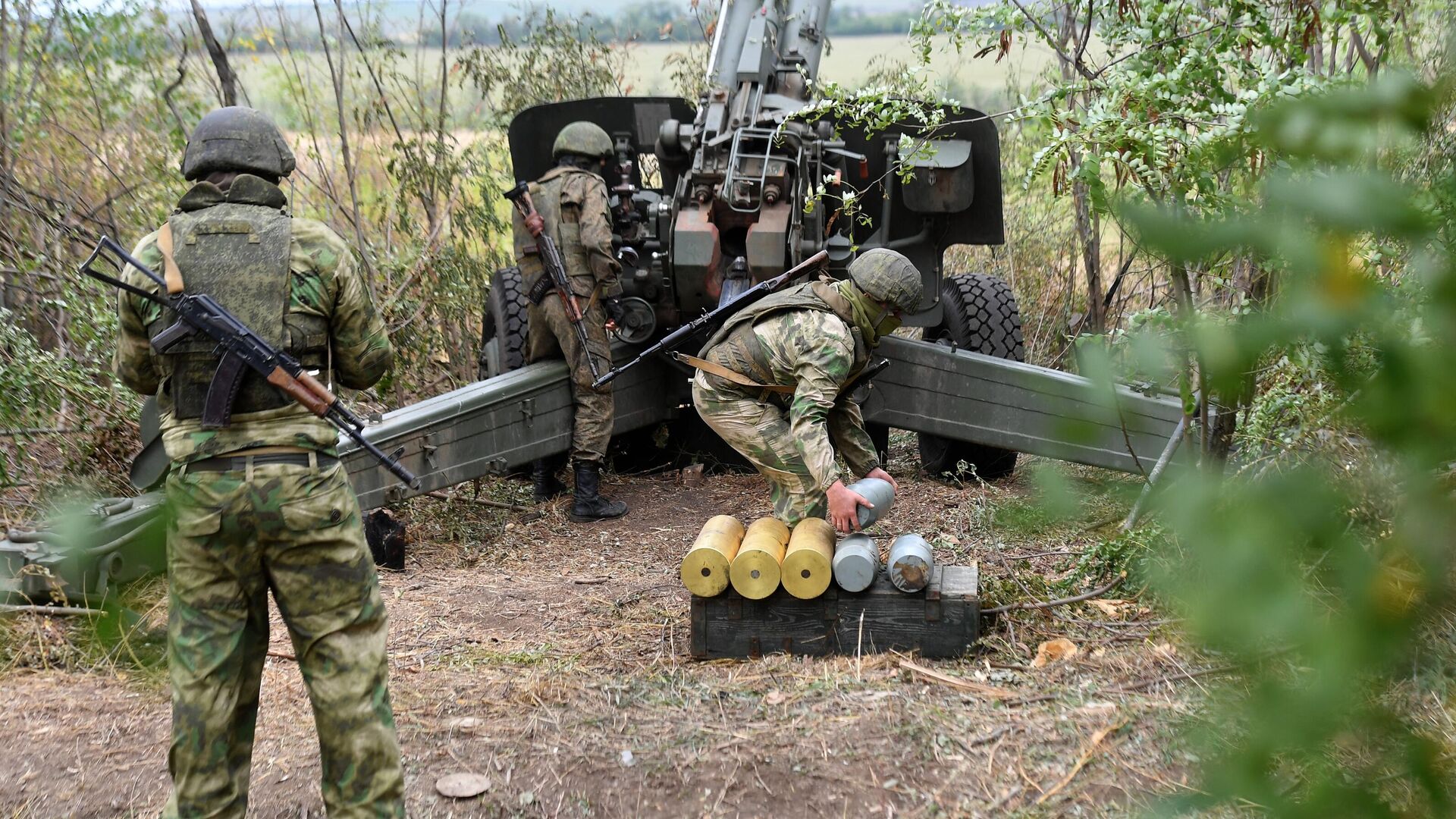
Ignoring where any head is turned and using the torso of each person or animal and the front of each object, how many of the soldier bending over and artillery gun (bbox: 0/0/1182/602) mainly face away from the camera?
1

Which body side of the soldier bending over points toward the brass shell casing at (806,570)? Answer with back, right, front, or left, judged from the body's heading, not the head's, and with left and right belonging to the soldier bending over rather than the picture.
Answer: right

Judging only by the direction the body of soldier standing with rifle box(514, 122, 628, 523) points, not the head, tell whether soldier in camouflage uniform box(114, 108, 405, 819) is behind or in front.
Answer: behind

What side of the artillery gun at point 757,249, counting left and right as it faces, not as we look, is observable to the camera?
back

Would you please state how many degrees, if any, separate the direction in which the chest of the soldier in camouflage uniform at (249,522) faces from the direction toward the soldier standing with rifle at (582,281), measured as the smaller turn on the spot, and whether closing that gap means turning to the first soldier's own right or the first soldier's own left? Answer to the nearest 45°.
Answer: approximately 45° to the first soldier's own right

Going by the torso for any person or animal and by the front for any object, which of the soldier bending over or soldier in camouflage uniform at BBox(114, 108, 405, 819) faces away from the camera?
the soldier in camouflage uniform

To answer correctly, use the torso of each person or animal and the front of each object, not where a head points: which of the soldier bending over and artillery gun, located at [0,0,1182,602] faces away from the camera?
the artillery gun

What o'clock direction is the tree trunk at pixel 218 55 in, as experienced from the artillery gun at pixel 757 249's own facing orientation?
The tree trunk is roughly at 10 o'clock from the artillery gun.

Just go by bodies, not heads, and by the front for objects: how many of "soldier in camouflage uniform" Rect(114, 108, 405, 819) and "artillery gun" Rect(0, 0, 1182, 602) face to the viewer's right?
0

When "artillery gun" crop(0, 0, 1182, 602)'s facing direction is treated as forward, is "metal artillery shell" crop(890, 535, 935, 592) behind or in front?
behind

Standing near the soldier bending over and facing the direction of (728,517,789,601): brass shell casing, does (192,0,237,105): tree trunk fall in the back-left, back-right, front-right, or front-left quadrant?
back-right

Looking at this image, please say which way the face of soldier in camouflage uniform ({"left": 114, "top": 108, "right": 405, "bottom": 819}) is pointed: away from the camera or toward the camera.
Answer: away from the camera

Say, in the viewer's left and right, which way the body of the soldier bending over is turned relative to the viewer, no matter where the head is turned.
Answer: facing to the right of the viewer

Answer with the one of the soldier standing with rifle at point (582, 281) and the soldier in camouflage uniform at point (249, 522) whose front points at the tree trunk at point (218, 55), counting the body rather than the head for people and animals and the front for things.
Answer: the soldier in camouflage uniform

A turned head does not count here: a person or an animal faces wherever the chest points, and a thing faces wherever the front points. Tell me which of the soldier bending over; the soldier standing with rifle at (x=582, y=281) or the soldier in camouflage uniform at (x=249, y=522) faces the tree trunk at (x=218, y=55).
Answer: the soldier in camouflage uniform

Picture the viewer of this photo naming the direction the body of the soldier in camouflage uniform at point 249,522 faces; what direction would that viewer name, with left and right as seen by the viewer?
facing away from the viewer

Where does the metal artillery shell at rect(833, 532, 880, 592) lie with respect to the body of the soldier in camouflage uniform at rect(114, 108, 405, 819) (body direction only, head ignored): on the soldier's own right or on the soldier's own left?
on the soldier's own right

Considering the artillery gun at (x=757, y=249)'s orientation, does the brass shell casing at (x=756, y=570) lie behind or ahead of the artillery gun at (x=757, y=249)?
behind
